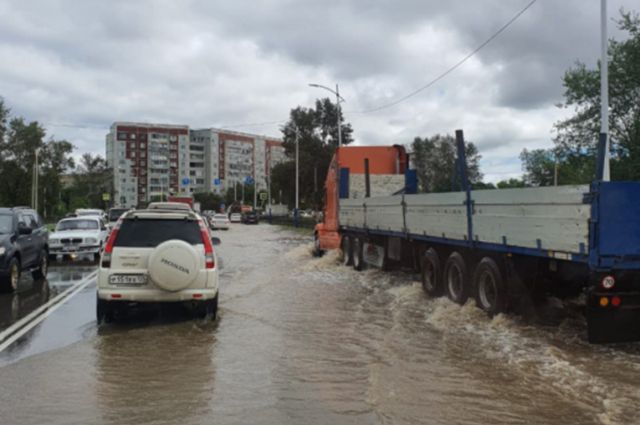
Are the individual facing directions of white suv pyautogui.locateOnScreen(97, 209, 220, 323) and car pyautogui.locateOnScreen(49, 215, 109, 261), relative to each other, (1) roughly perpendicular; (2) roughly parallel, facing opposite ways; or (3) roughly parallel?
roughly parallel, facing opposite ways

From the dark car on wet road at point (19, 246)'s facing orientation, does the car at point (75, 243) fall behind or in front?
behind

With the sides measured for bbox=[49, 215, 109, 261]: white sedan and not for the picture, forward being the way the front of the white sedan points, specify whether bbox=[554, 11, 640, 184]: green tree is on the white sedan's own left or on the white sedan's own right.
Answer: on the white sedan's own left

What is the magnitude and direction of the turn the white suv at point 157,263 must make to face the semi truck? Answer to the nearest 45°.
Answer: approximately 90° to its right

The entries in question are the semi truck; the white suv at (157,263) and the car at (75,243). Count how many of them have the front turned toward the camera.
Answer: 1

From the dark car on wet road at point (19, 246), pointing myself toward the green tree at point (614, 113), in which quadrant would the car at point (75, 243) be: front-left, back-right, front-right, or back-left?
front-left

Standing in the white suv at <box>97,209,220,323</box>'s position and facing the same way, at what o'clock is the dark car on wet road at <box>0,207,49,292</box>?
The dark car on wet road is roughly at 11 o'clock from the white suv.

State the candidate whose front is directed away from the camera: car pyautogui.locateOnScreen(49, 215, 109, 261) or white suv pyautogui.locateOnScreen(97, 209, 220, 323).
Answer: the white suv

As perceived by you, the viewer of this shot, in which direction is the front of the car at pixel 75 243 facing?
facing the viewer

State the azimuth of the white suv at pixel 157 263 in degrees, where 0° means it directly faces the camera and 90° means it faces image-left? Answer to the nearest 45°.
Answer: approximately 180°

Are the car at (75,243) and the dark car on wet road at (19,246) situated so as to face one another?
no

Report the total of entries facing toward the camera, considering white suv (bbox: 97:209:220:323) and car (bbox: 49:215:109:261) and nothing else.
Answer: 1

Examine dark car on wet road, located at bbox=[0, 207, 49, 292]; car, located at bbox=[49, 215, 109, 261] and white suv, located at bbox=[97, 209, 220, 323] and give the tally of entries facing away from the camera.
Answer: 1

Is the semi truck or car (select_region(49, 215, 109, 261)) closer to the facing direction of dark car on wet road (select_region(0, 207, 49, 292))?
the semi truck

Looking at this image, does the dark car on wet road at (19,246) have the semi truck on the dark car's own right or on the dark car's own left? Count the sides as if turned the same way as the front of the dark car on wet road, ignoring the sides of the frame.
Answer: on the dark car's own left

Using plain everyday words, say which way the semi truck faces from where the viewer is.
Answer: facing away from the viewer and to the left of the viewer

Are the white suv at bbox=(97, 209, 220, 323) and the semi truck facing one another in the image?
no

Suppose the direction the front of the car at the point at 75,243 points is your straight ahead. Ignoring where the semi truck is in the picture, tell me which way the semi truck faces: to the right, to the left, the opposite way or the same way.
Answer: the opposite way

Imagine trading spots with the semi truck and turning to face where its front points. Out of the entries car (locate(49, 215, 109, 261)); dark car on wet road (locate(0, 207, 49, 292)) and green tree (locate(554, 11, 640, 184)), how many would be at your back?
0
